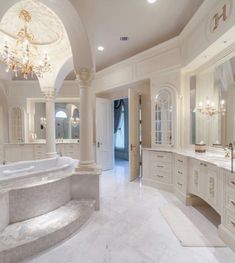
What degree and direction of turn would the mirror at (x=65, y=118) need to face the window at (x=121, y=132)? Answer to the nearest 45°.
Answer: approximately 90° to its left

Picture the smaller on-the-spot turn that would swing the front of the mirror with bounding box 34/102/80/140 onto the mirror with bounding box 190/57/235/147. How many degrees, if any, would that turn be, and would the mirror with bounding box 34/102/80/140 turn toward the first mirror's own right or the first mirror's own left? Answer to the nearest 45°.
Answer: approximately 45° to the first mirror's own left

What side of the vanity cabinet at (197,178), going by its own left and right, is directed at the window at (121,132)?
right

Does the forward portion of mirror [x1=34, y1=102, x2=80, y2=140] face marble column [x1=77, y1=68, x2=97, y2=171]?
yes

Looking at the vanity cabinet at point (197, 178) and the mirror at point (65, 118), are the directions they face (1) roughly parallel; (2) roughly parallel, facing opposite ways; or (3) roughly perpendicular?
roughly perpendicular

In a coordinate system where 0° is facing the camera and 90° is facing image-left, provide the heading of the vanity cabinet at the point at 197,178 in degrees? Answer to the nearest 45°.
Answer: approximately 45°

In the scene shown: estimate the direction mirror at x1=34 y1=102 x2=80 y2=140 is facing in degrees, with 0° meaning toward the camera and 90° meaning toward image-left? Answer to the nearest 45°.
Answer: approximately 0°
